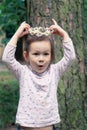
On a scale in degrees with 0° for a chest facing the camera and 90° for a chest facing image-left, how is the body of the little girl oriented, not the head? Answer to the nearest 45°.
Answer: approximately 0°

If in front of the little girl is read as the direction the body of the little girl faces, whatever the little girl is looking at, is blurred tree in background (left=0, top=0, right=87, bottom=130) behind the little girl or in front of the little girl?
behind
